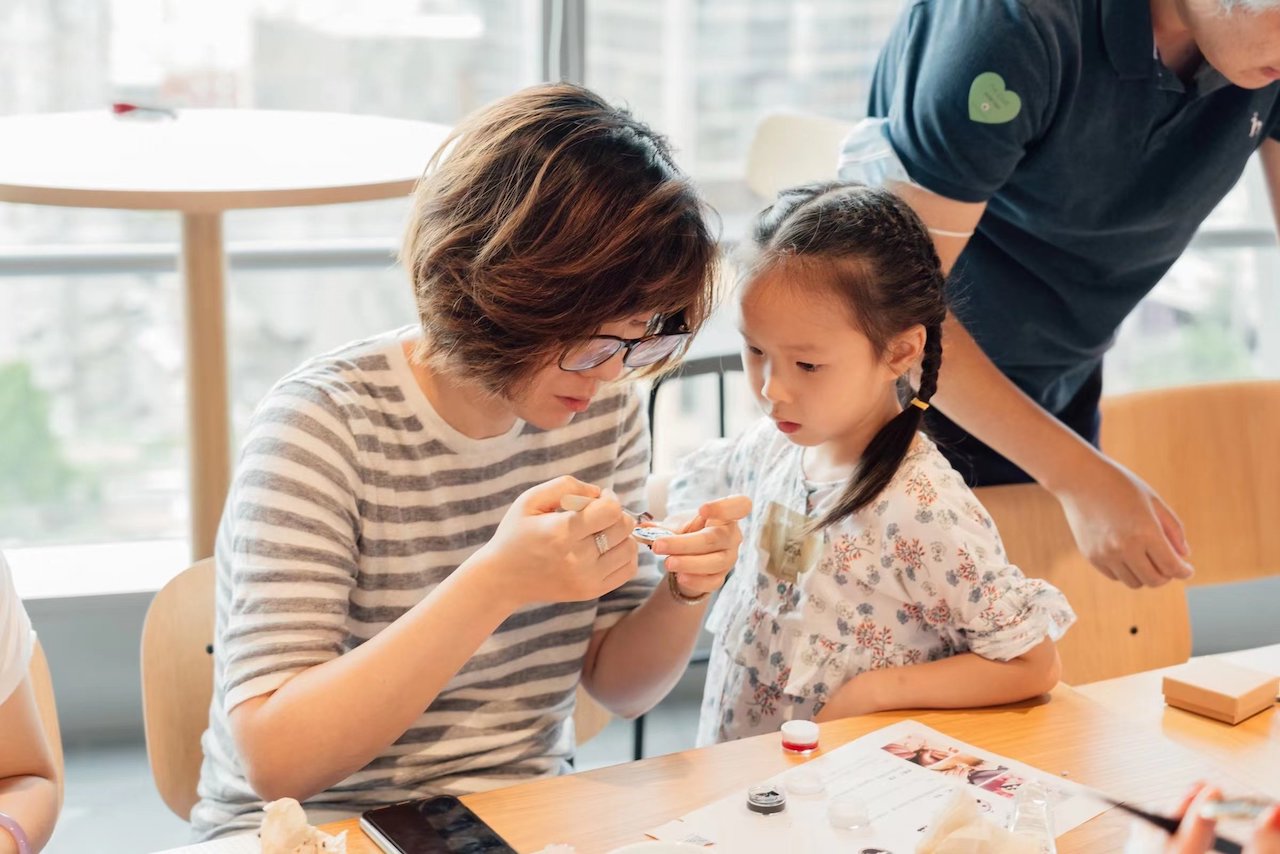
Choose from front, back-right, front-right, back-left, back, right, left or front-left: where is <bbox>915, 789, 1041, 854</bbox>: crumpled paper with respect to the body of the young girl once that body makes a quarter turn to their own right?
back-left

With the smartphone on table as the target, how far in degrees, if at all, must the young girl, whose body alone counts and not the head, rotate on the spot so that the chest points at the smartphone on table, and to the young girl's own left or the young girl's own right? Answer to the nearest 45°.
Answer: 0° — they already face it

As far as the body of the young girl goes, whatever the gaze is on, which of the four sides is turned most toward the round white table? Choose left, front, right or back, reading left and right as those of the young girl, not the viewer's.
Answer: right

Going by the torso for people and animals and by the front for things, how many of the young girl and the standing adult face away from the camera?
0

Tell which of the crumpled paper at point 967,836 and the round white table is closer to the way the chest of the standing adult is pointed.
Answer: the crumpled paper

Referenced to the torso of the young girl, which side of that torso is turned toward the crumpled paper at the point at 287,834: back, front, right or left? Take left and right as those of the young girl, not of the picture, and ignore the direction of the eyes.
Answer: front

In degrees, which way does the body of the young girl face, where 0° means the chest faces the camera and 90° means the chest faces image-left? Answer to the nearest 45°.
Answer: approximately 45°
